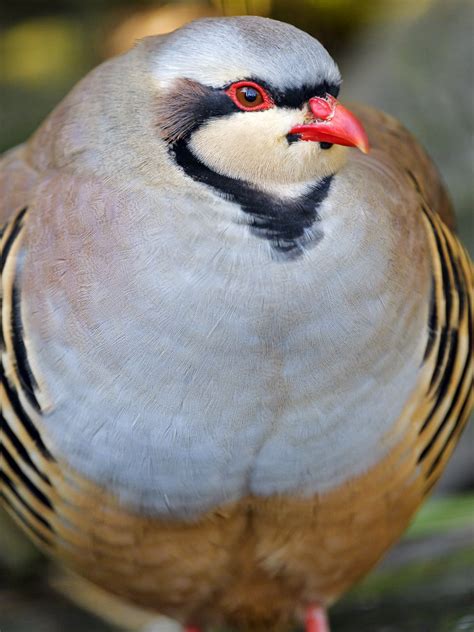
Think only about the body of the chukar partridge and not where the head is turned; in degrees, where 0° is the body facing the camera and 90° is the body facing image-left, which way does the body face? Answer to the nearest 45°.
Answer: approximately 0°
